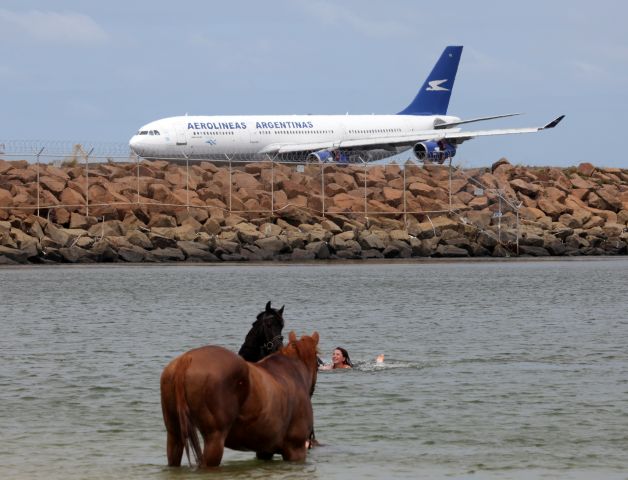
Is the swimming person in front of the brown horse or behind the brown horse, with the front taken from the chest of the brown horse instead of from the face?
in front

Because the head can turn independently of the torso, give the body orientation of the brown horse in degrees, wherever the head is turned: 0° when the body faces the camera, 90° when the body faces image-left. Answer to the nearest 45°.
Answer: approximately 225°
